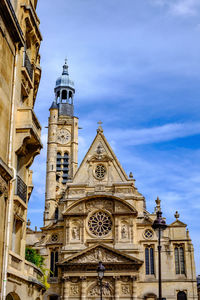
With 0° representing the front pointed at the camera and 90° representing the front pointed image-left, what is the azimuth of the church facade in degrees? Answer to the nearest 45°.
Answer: approximately 0°
